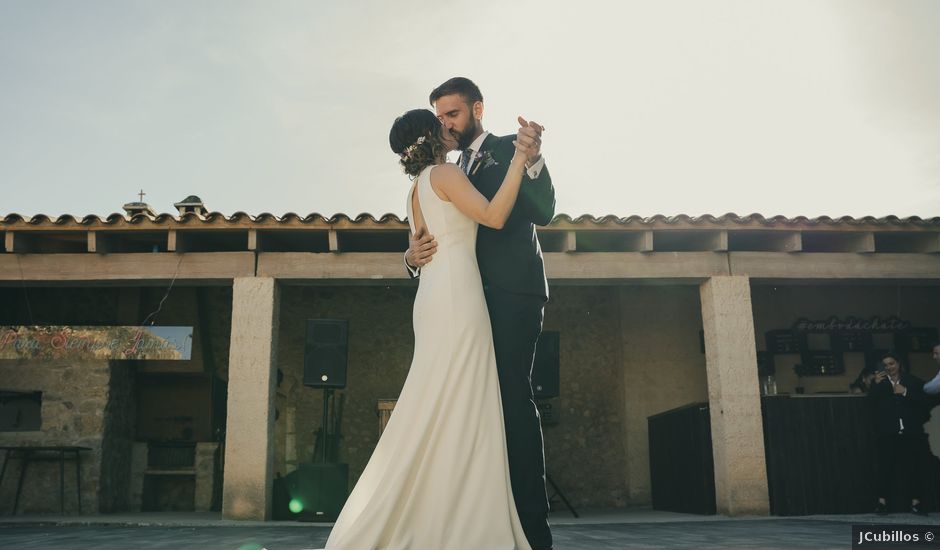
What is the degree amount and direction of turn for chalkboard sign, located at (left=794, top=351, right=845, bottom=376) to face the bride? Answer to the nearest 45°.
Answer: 0° — it already faces them

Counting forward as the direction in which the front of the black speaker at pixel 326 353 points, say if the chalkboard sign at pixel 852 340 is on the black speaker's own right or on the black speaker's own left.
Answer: on the black speaker's own left

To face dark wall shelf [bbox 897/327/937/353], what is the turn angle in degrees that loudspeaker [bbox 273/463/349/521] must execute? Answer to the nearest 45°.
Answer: approximately 90° to its left

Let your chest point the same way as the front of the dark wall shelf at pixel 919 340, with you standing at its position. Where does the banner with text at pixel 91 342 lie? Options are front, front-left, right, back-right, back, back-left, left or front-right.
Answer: front-right

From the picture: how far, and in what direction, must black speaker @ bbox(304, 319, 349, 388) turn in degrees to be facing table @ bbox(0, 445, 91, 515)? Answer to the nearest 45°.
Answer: approximately 135° to its right

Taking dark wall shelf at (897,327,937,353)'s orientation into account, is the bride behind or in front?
in front

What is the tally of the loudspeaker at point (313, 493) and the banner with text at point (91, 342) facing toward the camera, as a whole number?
2

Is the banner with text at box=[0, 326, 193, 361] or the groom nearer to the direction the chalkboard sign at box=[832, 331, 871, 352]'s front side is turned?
the groom

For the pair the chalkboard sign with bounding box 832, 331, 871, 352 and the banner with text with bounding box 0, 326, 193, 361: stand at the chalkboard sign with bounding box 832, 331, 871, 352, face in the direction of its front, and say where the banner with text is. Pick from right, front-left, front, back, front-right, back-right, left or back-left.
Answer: front-right

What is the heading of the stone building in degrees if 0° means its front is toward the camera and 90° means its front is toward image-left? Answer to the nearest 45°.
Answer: approximately 0°

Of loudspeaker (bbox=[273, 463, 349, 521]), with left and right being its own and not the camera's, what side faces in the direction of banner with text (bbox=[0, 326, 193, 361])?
right

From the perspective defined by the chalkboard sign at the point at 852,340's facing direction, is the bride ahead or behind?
ahead

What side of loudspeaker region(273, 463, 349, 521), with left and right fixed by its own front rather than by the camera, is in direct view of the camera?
front
